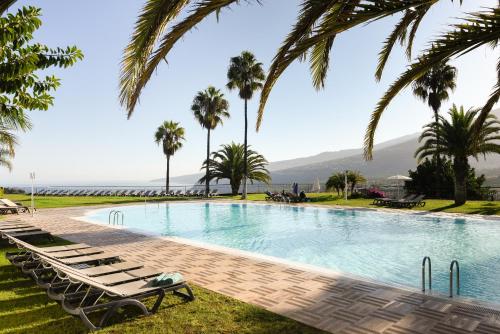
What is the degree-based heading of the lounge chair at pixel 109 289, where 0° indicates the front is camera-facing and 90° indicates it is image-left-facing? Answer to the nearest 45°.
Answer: approximately 225°

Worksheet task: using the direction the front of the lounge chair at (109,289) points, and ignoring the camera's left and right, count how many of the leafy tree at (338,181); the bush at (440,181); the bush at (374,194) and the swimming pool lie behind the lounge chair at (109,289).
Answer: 0

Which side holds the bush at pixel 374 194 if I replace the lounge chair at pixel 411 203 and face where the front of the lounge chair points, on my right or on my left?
on my right

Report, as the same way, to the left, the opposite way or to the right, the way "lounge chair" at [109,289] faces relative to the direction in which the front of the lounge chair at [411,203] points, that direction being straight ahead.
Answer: to the right
